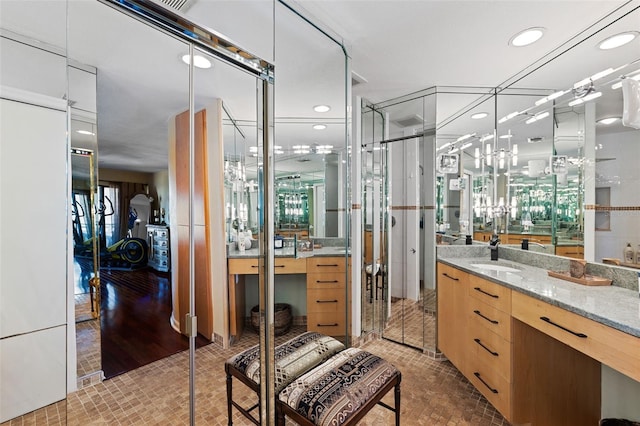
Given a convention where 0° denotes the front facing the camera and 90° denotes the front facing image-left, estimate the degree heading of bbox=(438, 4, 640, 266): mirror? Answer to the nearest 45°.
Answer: approximately 45°

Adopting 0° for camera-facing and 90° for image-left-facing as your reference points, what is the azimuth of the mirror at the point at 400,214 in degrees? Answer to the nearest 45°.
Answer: approximately 45°

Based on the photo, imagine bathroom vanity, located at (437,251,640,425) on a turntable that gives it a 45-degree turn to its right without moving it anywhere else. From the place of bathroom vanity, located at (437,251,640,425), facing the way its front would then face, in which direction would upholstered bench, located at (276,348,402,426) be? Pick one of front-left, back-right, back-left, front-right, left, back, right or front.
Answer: front-left

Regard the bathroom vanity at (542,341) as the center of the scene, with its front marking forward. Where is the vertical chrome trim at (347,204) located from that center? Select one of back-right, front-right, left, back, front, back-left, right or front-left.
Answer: front-right

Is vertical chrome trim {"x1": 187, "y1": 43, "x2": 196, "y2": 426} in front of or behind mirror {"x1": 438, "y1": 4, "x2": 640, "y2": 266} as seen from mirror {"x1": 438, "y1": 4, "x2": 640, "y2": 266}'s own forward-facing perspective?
in front

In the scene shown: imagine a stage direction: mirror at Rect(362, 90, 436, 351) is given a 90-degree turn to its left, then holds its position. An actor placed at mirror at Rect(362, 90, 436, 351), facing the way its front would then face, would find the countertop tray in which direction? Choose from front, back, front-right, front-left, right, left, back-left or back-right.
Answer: front

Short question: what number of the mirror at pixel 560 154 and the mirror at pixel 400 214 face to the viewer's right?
0

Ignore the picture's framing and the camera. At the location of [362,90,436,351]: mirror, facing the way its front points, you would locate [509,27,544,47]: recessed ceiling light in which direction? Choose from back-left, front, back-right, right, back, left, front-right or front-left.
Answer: left

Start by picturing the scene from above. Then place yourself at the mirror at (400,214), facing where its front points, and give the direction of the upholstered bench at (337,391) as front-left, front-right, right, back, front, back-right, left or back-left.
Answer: front-left

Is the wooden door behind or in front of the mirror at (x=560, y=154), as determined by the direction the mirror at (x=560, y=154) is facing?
in front

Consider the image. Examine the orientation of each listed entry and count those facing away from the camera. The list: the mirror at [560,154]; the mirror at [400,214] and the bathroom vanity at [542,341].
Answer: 0

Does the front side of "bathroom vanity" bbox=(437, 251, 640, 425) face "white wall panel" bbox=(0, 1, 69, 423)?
yes

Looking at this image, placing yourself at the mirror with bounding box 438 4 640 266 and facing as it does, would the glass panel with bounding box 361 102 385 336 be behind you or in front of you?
in front

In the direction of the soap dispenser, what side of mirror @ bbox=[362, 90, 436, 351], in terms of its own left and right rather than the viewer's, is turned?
left

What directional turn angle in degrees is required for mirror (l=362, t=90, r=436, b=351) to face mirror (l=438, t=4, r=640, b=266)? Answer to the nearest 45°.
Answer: approximately 90° to its left

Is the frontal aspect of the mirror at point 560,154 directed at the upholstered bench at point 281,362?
yes
